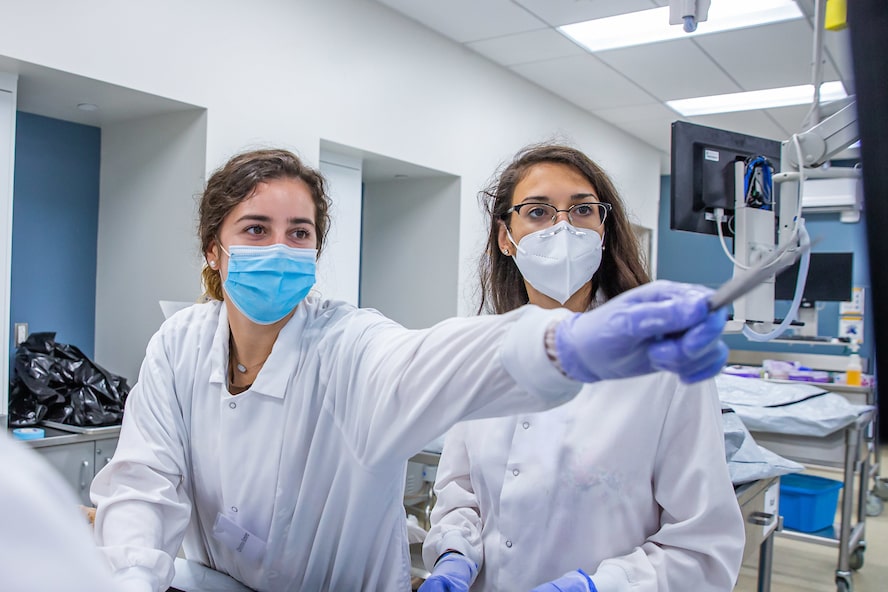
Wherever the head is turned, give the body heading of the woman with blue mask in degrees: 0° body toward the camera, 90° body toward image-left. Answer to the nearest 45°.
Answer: approximately 0°

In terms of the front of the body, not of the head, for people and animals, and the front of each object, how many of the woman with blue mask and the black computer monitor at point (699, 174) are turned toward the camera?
1

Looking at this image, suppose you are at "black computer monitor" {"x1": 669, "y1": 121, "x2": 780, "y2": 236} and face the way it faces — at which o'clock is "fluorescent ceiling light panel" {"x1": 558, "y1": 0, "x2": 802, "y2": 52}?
The fluorescent ceiling light panel is roughly at 1 o'clock from the black computer monitor.

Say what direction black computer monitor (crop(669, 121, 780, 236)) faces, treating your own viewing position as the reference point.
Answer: facing away from the viewer and to the left of the viewer

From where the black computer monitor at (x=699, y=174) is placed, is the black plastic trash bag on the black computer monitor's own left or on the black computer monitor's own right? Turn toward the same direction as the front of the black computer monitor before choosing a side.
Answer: on the black computer monitor's own left

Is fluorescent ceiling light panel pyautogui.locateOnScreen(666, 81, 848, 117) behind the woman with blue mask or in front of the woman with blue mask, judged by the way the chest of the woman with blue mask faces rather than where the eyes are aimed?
behind

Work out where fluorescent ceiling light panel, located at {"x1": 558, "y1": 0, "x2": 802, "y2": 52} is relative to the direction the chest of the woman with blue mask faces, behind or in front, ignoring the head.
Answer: behind

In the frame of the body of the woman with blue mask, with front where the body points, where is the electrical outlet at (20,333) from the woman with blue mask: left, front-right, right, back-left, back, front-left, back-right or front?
back-right

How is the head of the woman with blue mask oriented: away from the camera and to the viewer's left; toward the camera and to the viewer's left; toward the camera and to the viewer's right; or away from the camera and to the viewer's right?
toward the camera and to the viewer's right

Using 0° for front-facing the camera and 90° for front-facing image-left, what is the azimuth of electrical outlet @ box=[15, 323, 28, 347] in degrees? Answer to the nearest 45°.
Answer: approximately 315°

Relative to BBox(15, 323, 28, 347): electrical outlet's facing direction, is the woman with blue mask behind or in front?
in front

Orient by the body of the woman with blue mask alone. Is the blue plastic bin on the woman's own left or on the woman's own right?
on the woman's own left
